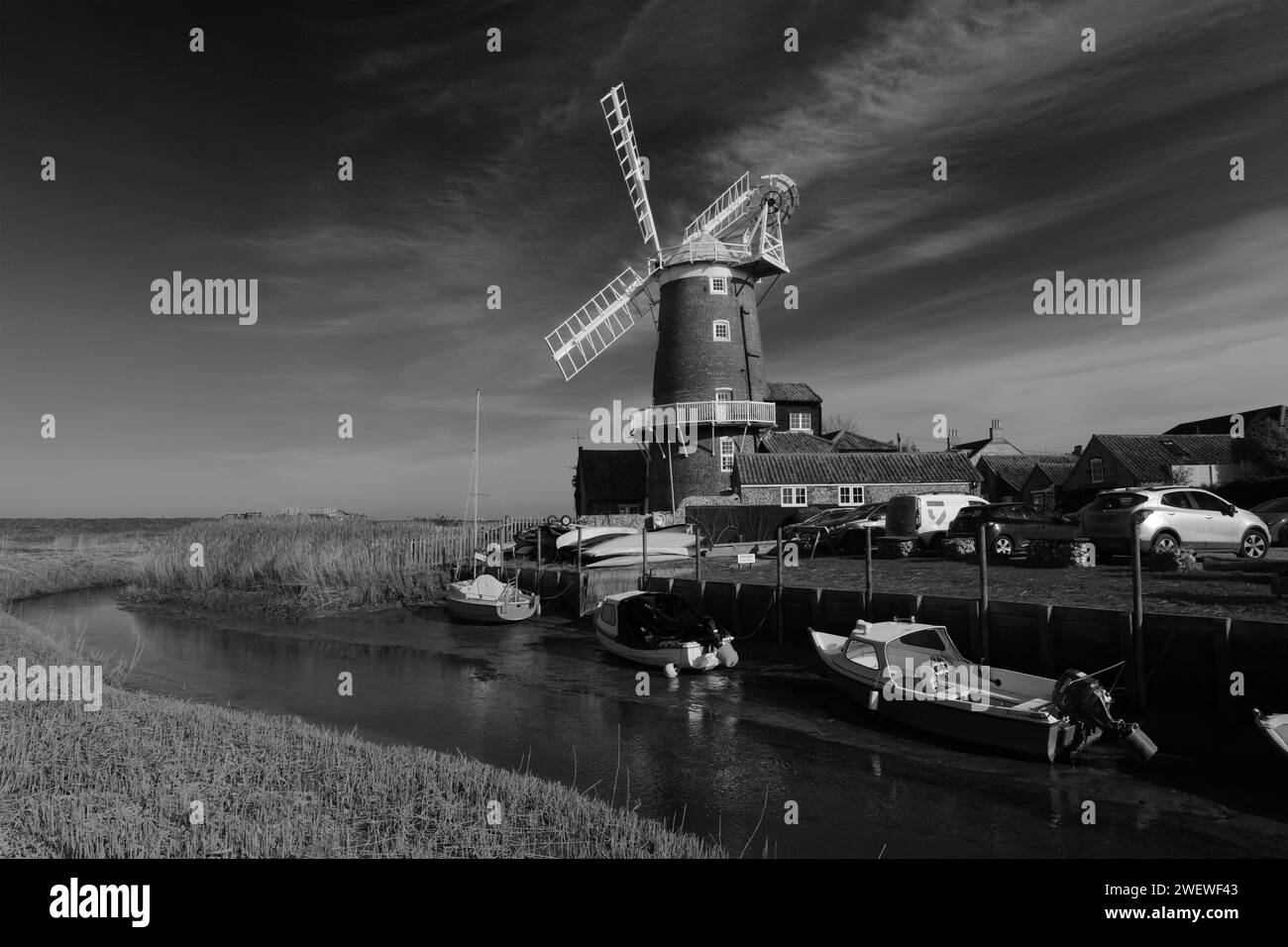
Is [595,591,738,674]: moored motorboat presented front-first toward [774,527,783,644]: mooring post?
no

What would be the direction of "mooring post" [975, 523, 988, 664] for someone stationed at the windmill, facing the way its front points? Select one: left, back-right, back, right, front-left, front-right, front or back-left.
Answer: back-left

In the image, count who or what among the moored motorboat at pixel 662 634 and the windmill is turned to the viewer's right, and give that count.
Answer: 0

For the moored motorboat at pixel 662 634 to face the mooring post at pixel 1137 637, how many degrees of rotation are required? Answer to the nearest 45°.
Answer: approximately 180°

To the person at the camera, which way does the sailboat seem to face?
facing away from the viewer and to the left of the viewer

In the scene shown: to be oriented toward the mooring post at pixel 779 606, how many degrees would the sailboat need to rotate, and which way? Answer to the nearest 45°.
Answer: approximately 180°

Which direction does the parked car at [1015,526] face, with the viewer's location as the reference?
facing away from the viewer and to the right of the viewer

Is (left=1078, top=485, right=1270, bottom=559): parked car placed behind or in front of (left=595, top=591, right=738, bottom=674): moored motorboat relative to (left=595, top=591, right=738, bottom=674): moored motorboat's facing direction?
behind

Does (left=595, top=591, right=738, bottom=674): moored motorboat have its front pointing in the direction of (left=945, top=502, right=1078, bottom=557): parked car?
no

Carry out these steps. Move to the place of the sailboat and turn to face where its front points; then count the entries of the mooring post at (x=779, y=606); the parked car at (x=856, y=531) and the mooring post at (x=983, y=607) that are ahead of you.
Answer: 0

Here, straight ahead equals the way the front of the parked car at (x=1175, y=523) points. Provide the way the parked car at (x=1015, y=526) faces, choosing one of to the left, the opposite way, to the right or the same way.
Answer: the same way

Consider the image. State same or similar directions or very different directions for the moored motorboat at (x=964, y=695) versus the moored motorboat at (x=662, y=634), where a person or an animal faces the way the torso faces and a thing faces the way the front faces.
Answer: same or similar directions

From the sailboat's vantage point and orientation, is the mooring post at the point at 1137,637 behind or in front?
behind

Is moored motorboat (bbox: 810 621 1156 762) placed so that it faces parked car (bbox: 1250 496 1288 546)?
no

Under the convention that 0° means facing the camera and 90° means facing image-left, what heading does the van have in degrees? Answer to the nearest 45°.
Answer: approximately 225°

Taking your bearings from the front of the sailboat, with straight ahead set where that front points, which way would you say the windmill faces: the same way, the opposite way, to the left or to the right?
the same way

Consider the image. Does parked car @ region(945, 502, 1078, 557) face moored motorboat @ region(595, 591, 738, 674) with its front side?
no
